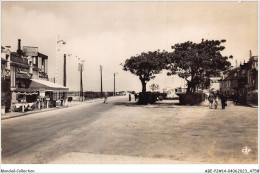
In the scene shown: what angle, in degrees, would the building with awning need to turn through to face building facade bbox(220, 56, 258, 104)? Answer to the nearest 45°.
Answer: approximately 45° to its left

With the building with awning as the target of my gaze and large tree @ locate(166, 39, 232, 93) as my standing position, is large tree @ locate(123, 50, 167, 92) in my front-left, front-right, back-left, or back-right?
front-right

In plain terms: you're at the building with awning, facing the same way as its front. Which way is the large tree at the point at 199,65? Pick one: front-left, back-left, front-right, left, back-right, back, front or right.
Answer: front-left

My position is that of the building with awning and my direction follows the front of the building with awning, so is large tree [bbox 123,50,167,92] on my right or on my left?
on my left
